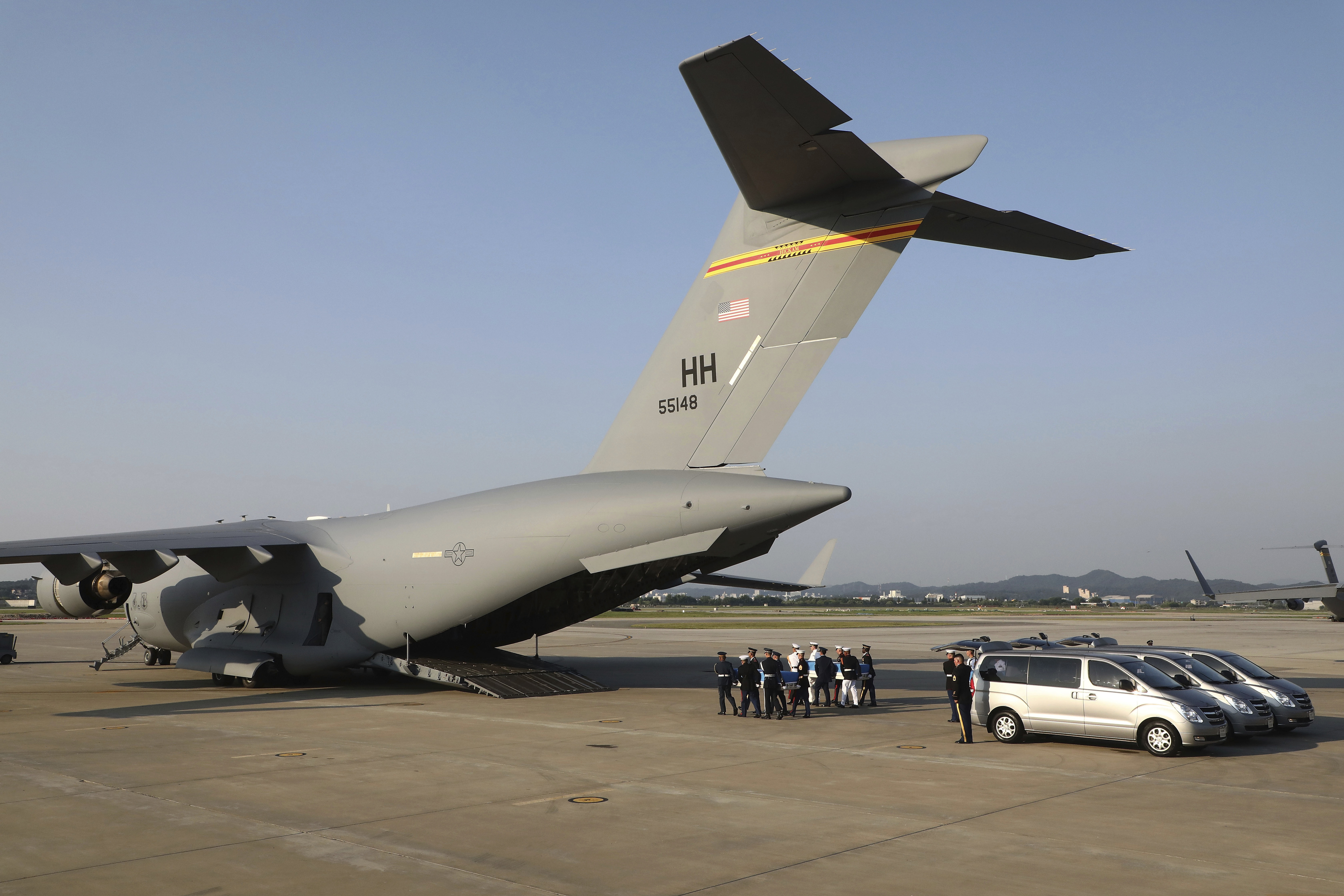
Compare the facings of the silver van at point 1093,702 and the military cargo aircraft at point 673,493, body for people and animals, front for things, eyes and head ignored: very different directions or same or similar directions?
very different directions

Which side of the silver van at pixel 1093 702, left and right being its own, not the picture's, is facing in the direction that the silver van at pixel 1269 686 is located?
left

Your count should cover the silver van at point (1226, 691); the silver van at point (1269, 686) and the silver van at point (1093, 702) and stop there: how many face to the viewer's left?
0

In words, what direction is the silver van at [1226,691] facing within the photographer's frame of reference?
facing the viewer and to the right of the viewer

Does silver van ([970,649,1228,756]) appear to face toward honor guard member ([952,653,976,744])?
no

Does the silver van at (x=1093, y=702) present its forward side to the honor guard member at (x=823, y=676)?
no

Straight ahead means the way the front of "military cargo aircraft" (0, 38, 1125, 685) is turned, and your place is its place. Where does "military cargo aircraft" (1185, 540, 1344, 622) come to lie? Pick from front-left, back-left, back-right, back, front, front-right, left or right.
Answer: right

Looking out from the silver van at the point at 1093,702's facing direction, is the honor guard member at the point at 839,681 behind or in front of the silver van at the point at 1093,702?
behind

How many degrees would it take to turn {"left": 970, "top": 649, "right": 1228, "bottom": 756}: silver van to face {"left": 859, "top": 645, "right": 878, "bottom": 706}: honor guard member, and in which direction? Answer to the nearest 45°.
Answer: approximately 180°

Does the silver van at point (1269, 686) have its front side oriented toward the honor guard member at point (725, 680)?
no

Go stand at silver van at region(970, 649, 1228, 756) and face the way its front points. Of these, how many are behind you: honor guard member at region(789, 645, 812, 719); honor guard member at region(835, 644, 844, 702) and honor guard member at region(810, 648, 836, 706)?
3

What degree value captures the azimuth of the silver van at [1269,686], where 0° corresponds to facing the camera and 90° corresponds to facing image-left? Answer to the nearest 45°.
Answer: approximately 315°

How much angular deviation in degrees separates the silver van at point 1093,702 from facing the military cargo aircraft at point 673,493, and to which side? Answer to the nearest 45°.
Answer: approximately 135° to its right
